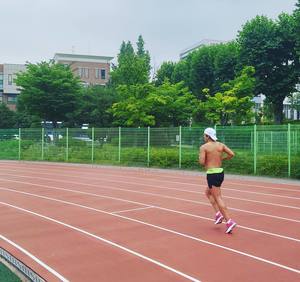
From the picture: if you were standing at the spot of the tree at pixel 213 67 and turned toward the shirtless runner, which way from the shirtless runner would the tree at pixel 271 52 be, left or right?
left

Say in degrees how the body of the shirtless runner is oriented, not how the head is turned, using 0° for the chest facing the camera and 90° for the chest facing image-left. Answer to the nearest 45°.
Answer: approximately 135°

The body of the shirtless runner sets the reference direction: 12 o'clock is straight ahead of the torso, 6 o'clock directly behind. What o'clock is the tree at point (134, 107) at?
The tree is roughly at 1 o'clock from the shirtless runner.

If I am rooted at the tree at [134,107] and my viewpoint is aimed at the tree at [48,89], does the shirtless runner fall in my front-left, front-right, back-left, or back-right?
back-left

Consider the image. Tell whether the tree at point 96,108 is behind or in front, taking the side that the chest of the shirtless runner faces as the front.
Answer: in front

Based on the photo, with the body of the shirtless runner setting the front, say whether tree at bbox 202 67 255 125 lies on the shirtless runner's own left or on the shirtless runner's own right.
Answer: on the shirtless runner's own right

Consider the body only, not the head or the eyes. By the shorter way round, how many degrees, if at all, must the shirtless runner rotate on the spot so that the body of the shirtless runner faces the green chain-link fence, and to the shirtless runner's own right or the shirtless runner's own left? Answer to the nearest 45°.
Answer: approximately 45° to the shirtless runner's own right

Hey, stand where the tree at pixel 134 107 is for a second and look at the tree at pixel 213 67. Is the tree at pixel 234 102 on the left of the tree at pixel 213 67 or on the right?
right

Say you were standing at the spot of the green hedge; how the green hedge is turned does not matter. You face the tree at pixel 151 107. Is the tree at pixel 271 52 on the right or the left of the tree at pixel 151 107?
right

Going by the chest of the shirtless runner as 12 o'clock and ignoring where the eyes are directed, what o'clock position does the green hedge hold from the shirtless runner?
The green hedge is roughly at 1 o'clock from the shirtless runner.

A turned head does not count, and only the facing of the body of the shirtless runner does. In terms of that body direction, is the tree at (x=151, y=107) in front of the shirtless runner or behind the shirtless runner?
in front
